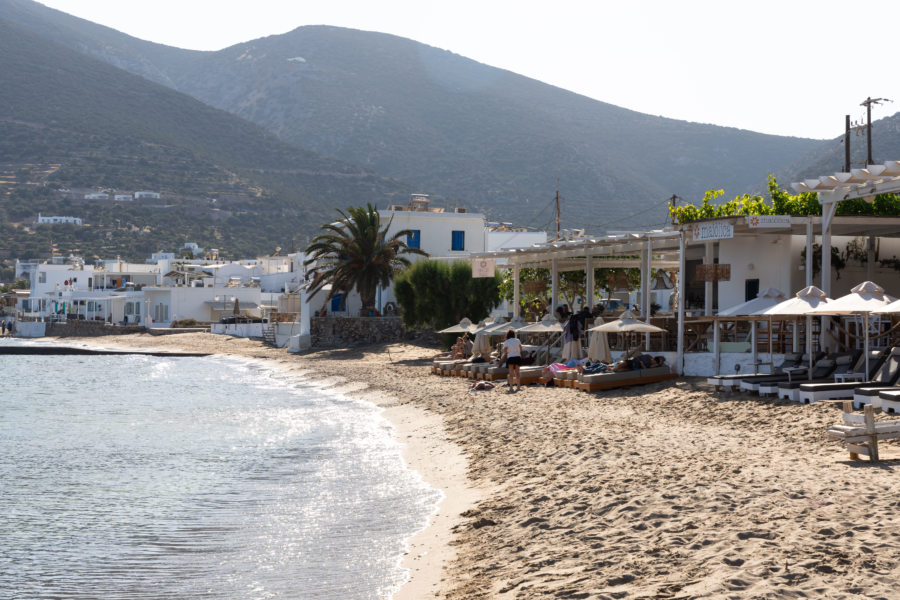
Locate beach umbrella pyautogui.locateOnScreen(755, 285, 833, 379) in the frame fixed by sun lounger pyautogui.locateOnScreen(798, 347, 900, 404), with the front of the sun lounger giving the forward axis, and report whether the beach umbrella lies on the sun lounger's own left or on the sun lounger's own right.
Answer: on the sun lounger's own right

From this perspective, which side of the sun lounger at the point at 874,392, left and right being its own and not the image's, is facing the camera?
left

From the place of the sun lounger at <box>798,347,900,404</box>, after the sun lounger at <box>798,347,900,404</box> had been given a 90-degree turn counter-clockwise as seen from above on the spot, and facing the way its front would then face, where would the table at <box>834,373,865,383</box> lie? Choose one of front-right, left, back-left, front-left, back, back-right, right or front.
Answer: back

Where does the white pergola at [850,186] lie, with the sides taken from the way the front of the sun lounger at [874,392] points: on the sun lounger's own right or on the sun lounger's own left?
on the sun lounger's own right

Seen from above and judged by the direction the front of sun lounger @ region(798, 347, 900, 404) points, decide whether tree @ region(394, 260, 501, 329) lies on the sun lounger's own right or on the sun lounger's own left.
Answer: on the sun lounger's own right

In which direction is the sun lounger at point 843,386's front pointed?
to the viewer's left

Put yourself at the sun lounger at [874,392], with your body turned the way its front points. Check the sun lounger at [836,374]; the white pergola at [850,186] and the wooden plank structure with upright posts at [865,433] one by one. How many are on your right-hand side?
2

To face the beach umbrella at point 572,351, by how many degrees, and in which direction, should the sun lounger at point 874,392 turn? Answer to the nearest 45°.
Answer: approximately 45° to its right

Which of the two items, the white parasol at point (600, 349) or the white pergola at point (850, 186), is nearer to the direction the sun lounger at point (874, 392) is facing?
the white parasol

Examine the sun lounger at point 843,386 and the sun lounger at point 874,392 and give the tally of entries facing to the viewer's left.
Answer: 2
